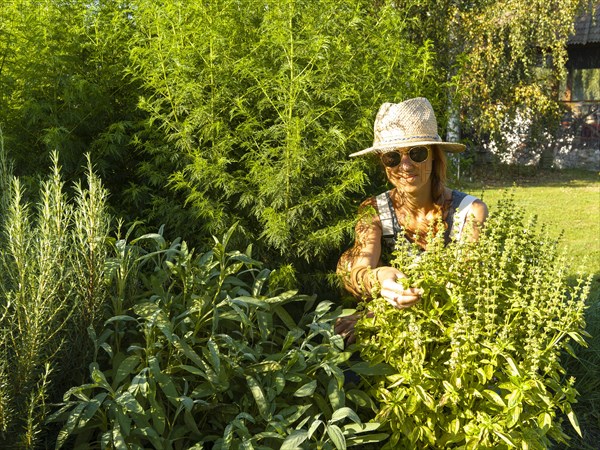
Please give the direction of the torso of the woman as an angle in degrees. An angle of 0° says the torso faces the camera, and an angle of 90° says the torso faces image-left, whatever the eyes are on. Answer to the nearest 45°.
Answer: approximately 0°

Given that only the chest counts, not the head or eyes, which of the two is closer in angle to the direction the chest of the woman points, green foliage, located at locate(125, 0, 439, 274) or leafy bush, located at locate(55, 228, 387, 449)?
the leafy bush

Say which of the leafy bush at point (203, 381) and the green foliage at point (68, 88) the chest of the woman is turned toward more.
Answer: the leafy bush

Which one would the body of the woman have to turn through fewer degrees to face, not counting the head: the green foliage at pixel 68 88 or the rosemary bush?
the rosemary bush

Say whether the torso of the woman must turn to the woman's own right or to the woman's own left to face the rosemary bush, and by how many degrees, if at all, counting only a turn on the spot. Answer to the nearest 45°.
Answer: approximately 45° to the woman's own right

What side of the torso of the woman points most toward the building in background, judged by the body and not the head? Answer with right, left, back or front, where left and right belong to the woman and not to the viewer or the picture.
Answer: back

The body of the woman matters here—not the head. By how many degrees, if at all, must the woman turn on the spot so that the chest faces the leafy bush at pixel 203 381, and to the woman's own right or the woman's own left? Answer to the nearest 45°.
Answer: approximately 45° to the woman's own right

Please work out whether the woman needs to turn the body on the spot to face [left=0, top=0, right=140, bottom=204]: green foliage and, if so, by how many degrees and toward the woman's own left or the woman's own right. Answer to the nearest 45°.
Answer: approximately 90° to the woman's own right
